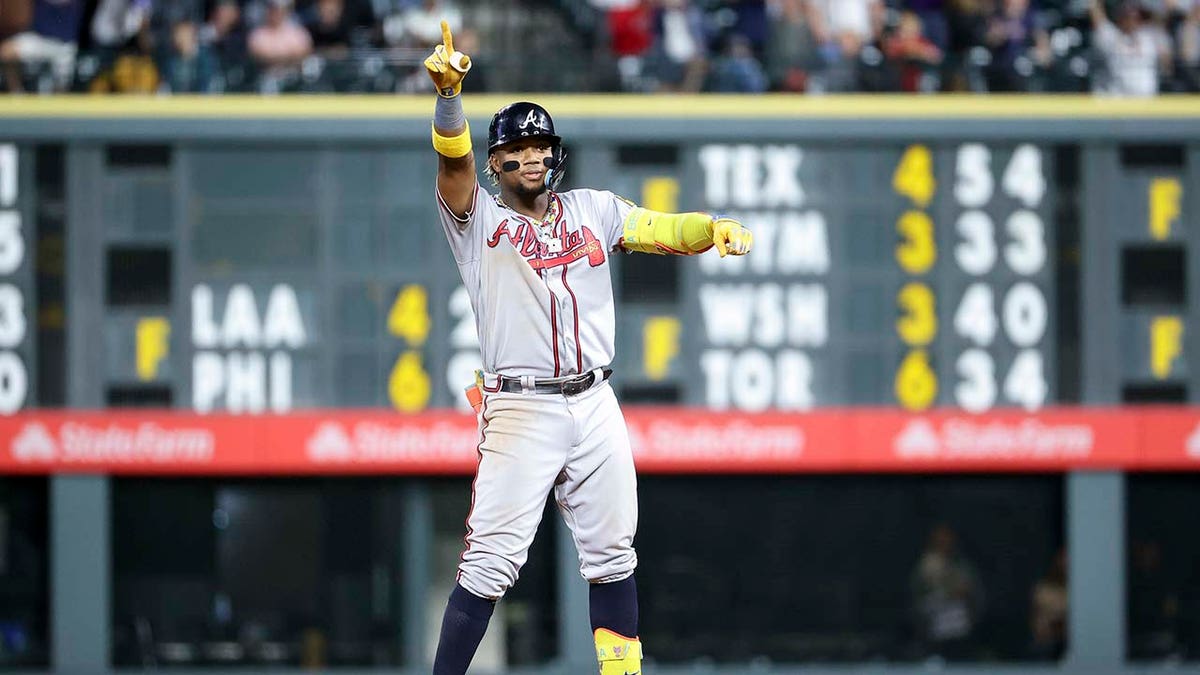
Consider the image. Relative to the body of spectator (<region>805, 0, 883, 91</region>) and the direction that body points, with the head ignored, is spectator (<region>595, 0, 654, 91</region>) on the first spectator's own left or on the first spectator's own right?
on the first spectator's own right

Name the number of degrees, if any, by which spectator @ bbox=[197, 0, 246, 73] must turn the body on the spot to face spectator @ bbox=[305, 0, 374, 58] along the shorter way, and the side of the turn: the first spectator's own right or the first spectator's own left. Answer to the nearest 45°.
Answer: approximately 90° to the first spectator's own left
